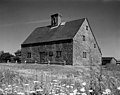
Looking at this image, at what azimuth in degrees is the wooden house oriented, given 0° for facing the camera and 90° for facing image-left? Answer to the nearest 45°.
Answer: approximately 45°
